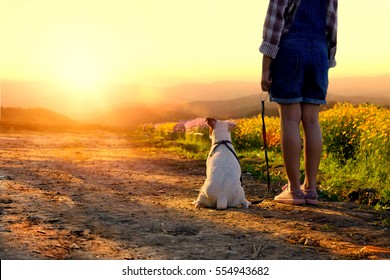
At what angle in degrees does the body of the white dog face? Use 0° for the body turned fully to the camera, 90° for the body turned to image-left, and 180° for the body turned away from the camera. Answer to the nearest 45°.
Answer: approximately 180°

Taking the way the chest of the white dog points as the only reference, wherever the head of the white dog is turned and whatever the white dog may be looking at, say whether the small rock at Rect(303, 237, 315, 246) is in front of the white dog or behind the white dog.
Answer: behind
